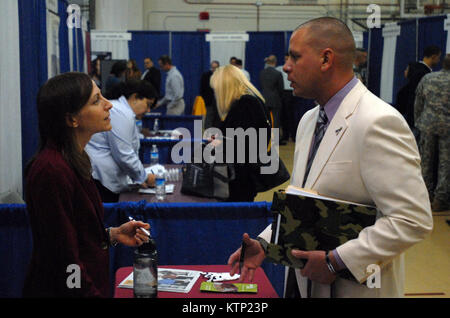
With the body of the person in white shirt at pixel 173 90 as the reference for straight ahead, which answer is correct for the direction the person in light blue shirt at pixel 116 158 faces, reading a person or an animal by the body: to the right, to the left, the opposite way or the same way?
the opposite way

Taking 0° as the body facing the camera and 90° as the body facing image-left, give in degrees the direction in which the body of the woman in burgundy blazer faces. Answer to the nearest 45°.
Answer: approximately 270°

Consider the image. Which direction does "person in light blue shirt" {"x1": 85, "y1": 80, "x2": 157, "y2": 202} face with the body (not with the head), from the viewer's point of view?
to the viewer's right

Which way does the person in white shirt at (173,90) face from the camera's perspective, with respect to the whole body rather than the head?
to the viewer's left

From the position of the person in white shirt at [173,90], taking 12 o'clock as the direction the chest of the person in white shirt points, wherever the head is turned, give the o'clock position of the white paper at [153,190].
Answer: The white paper is roughly at 9 o'clock from the person in white shirt.

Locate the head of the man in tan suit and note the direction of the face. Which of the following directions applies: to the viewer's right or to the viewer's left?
to the viewer's left
